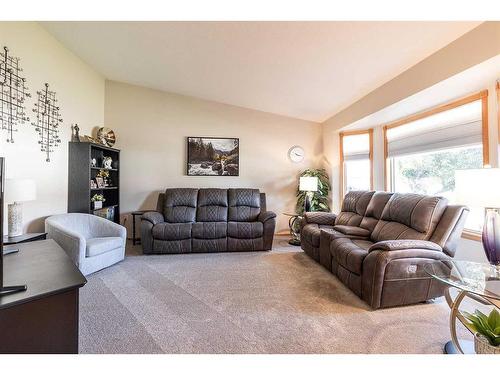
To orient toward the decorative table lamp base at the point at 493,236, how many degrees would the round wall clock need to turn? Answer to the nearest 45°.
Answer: approximately 45° to its left

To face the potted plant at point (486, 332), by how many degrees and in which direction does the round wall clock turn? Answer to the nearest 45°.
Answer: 0° — it already faces it

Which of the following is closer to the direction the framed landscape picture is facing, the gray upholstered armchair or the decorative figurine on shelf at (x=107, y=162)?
the gray upholstered armchair

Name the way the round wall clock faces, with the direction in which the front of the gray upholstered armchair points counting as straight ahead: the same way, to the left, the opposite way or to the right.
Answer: to the right

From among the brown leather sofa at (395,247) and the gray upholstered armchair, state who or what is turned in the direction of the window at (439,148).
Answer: the gray upholstered armchair

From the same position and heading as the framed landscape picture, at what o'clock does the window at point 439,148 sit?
The window is roughly at 10 o'clock from the framed landscape picture.

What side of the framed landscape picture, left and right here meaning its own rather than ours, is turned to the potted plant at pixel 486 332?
front

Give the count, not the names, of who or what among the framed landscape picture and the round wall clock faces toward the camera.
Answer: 2

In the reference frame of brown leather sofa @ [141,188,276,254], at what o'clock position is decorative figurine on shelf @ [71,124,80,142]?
The decorative figurine on shelf is roughly at 3 o'clock from the brown leather sofa.

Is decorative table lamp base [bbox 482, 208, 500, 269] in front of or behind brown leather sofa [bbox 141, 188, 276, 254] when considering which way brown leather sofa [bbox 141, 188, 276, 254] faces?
in front

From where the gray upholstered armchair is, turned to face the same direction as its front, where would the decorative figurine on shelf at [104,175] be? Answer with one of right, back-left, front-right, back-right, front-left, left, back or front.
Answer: back-left

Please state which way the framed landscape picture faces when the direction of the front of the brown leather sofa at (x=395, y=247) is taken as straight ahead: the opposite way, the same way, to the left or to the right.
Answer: to the left
